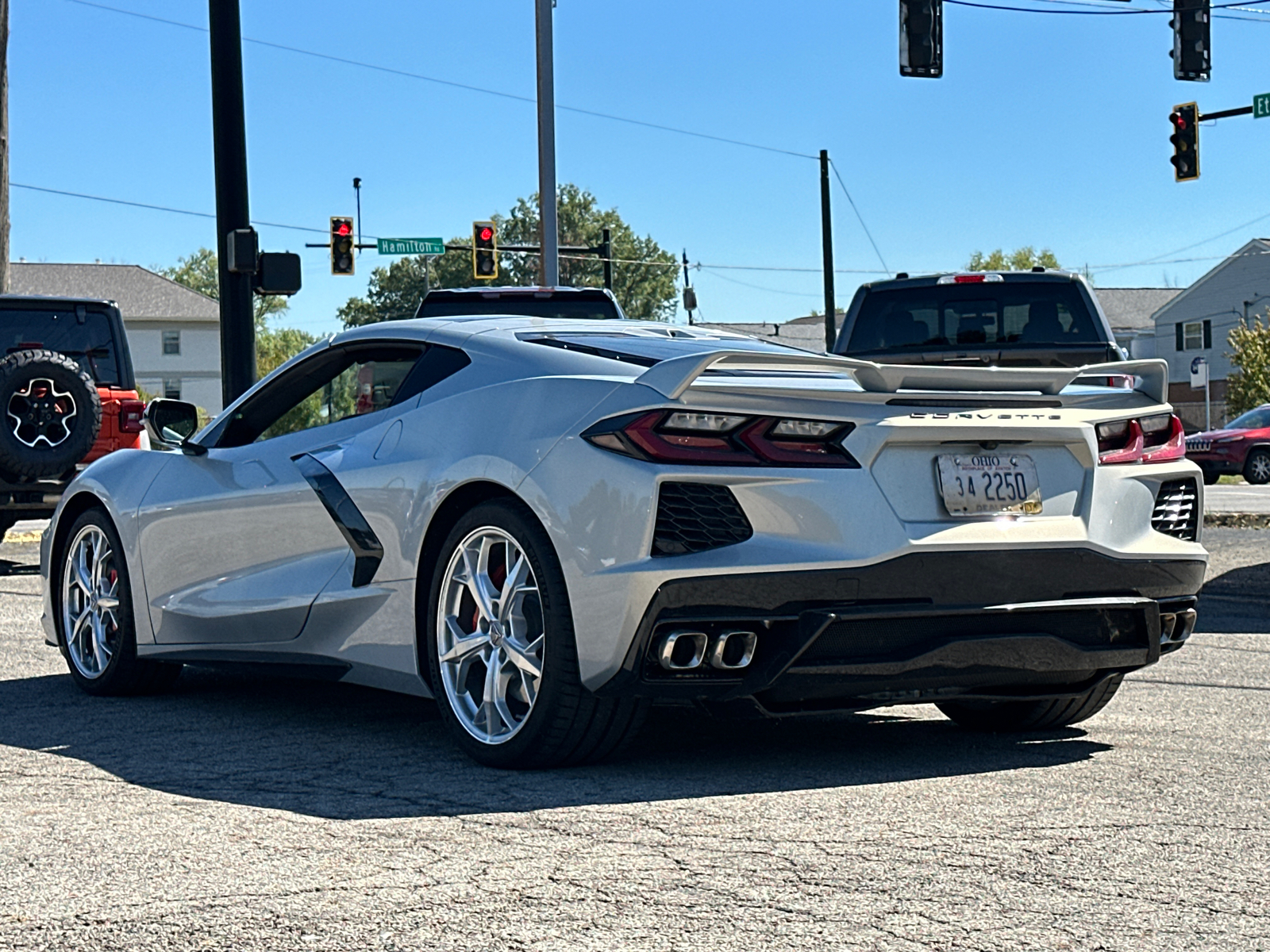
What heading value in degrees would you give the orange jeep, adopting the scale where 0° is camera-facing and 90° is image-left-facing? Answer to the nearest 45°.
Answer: approximately 180°

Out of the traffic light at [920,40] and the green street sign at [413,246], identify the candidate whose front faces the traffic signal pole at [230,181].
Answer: the green street sign

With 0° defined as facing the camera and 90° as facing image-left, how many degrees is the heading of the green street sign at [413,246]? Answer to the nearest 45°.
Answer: approximately 0°

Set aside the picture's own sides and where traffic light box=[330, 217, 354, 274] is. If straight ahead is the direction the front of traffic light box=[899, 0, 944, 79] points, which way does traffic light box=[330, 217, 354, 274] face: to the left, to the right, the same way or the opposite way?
the opposite way

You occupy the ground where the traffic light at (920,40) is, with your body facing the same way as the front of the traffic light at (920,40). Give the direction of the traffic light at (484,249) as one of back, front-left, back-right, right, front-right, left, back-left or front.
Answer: front-left

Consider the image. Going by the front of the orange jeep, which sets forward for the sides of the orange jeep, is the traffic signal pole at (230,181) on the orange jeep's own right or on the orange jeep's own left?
on the orange jeep's own right

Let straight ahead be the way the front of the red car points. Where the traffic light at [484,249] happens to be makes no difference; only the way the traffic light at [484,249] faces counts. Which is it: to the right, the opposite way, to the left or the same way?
to the left

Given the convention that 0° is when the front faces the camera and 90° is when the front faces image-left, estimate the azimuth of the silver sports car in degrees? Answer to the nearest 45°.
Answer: approximately 135°

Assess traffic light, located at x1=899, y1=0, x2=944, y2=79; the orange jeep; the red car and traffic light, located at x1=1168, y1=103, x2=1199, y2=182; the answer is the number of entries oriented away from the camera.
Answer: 2

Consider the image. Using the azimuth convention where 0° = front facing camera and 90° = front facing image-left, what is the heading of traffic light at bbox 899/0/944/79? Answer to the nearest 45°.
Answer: approximately 180°

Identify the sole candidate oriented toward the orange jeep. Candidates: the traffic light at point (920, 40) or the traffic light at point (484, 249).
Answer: the traffic light at point (484, 249)

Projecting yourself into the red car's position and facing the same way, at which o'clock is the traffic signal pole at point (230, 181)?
The traffic signal pole is roughly at 11 o'clock from the red car.

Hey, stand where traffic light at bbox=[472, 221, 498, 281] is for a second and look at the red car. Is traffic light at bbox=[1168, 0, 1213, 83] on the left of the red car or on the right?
right
